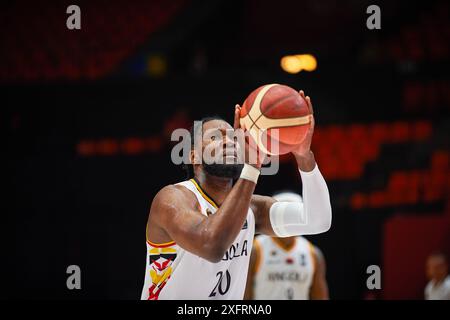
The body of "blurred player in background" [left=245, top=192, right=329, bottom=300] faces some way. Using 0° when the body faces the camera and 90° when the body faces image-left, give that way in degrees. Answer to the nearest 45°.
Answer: approximately 0°

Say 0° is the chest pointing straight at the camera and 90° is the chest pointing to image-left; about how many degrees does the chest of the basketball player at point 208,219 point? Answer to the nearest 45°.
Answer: approximately 315°

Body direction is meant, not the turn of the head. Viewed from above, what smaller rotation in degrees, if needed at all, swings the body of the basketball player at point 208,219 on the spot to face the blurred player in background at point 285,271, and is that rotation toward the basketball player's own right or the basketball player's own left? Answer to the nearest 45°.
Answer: approximately 135° to the basketball player's own left

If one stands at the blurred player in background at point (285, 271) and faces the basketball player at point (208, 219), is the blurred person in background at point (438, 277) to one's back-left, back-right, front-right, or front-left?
back-left

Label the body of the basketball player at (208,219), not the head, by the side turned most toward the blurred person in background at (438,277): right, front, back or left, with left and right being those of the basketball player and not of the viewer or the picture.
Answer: left

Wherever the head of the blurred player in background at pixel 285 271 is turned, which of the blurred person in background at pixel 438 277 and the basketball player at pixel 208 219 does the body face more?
the basketball player

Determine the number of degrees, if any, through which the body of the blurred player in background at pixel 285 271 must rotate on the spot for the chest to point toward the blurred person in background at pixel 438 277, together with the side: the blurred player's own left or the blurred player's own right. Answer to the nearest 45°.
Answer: approximately 135° to the blurred player's own left

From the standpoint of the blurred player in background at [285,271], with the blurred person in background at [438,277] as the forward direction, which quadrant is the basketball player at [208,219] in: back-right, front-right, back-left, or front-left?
back-right
